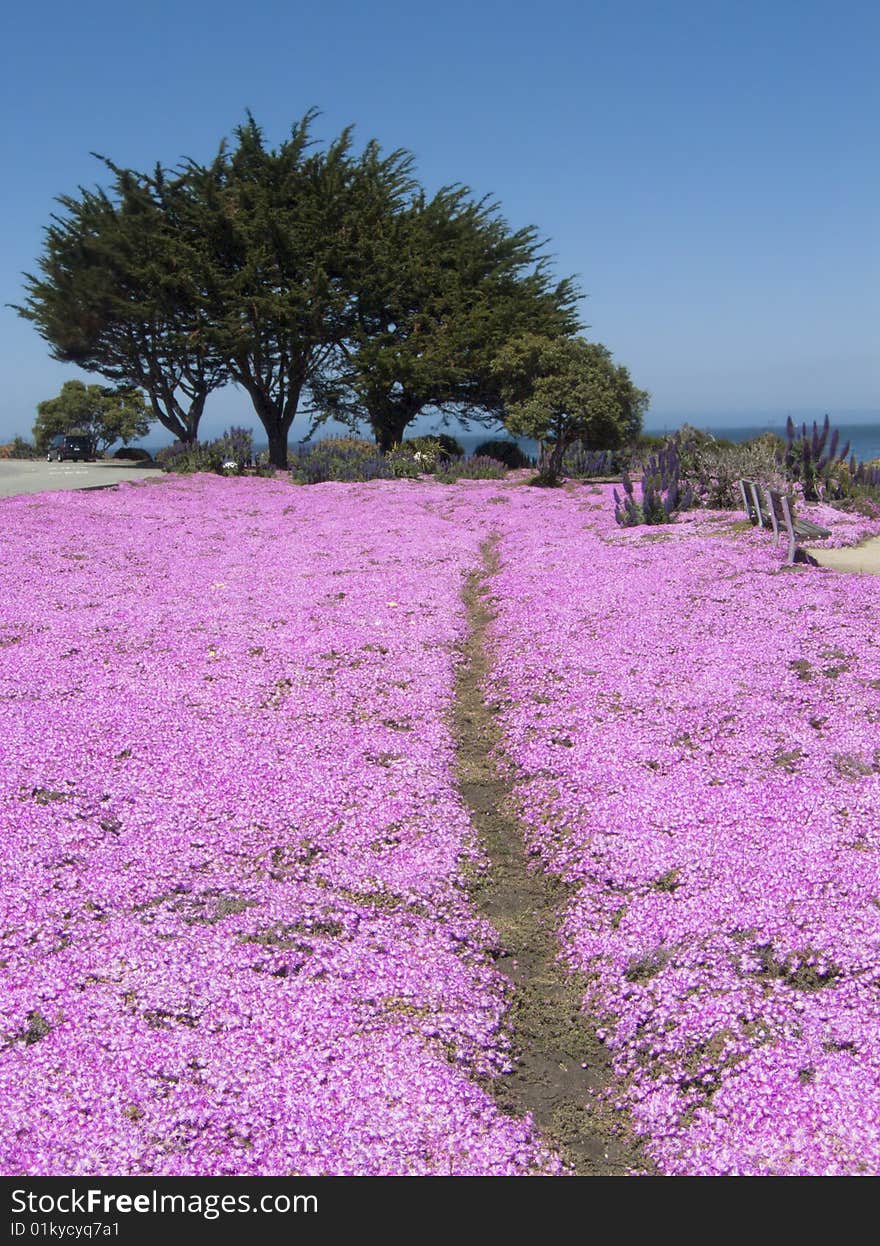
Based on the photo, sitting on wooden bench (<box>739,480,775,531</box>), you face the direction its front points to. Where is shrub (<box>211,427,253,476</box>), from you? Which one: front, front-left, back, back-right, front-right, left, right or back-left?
back-left

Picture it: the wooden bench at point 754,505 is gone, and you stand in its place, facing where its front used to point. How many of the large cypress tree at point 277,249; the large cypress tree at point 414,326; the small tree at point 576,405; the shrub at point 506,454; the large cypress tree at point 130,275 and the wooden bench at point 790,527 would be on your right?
1

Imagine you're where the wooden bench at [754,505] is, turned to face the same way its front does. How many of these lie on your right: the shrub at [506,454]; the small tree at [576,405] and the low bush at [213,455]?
0

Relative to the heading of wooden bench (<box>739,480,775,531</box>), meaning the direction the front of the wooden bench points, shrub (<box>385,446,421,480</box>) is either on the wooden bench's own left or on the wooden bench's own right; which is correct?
on the wooden bench's own left

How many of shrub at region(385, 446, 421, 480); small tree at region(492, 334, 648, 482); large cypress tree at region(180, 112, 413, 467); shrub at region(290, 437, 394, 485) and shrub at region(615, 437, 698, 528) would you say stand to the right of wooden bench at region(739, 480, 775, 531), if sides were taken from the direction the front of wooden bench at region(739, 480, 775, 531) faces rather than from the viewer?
0

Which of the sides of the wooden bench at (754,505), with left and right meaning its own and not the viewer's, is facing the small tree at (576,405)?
left

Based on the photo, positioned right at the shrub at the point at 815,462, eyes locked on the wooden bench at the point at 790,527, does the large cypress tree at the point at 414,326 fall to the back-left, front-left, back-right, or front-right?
back-right

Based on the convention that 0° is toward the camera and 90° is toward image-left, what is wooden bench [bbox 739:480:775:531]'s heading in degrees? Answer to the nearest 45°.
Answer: approximately 270°

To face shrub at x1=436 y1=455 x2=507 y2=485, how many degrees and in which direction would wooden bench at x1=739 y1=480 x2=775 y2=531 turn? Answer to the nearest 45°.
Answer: approximately 135° to its left

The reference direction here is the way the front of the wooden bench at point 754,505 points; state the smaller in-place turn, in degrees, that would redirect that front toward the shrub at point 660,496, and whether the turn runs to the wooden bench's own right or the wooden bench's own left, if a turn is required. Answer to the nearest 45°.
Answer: approximately 135° to the wooden bench's own left
